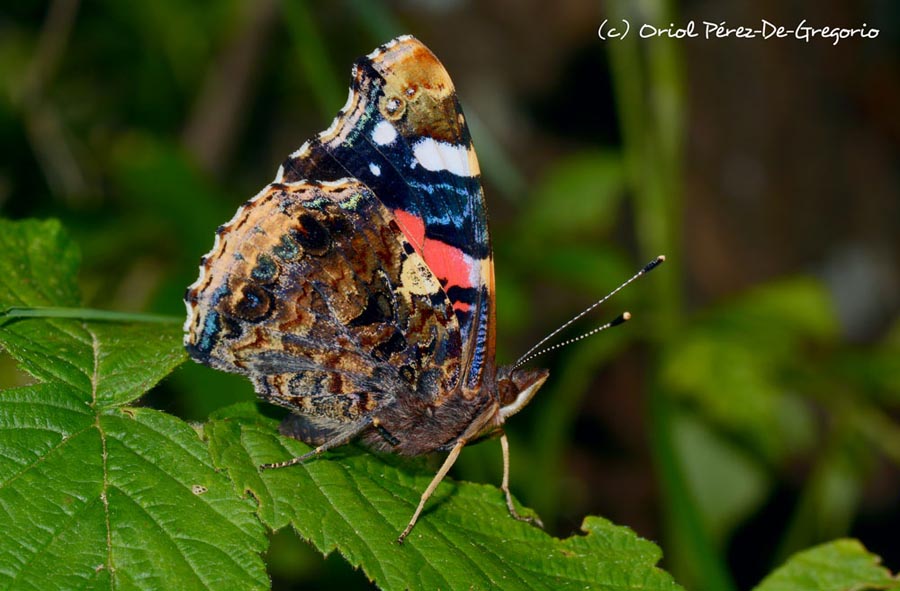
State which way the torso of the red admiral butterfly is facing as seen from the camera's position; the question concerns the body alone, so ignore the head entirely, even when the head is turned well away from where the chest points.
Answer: to the viewer's right

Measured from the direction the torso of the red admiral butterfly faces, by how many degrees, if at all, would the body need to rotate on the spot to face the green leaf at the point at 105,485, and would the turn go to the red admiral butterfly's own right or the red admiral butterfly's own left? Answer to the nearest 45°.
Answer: approximately 135° to the red admiral butterfly's own right

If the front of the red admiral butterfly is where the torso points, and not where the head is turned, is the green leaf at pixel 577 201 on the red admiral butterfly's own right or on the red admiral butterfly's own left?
on the red admiral butterfly's own left

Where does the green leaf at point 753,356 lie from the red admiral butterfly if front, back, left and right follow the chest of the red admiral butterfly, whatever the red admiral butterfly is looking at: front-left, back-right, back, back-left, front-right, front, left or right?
front-left

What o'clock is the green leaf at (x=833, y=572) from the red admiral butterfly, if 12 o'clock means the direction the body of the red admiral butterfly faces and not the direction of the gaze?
The green leaf is roughly at 1 o'clock from the red admiral butterfly.
